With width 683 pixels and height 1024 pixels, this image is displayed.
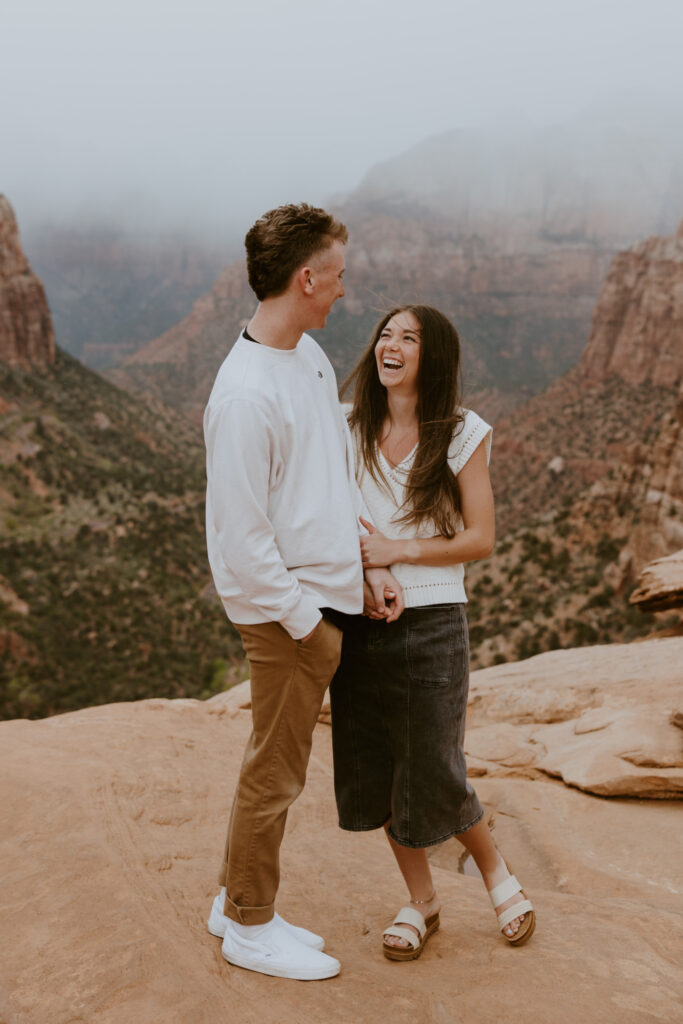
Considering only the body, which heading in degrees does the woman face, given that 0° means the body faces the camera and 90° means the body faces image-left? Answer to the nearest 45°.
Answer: approximately 45°

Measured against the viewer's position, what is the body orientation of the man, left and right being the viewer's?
facing to the right of the viewer

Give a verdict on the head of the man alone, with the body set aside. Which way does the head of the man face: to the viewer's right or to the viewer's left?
to the viewer's right

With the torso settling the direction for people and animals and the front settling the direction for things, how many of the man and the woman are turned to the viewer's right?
1
